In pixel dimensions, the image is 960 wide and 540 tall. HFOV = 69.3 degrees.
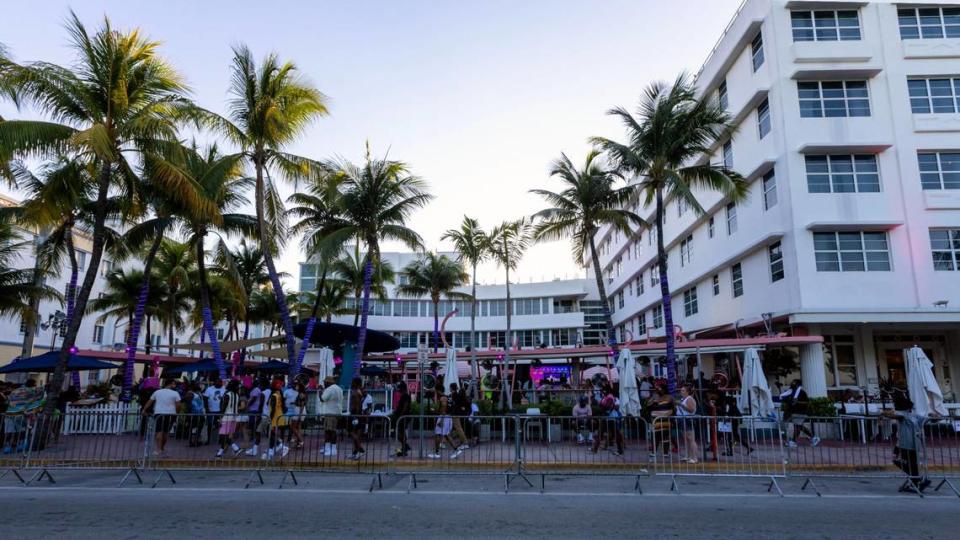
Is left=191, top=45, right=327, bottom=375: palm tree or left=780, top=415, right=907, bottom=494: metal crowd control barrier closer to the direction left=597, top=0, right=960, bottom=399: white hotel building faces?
the metal crowd control barrier

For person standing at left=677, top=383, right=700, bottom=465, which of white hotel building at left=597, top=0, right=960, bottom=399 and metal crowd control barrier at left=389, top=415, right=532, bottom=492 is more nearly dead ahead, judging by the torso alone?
the metal crowd control barrier

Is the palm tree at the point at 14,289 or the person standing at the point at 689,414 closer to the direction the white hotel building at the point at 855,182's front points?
the person standing

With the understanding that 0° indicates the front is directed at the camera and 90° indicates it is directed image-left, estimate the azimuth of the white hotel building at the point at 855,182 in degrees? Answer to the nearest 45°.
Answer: approximately 0°

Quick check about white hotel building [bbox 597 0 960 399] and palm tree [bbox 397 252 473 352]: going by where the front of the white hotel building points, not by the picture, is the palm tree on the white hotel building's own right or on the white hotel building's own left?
on the white hotel building's own right
